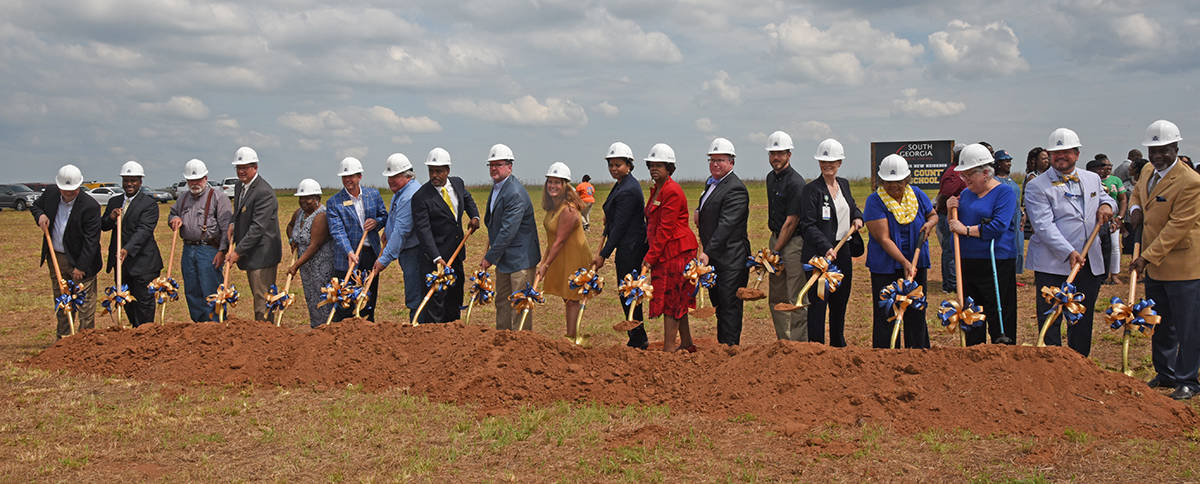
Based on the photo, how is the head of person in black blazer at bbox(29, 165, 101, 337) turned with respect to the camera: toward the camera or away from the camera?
toward the camera

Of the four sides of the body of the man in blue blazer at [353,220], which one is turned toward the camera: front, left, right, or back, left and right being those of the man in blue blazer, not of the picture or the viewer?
front

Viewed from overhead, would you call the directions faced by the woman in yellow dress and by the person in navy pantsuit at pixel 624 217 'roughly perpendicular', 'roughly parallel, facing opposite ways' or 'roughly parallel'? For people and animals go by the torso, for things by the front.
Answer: roughly parallel

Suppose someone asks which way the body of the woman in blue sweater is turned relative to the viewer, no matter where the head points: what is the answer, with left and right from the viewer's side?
facing the viewer and to the left of the viewer

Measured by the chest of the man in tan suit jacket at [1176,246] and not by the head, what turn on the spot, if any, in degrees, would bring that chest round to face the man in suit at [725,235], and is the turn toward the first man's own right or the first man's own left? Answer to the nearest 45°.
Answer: approximately 45° to the first man's own right

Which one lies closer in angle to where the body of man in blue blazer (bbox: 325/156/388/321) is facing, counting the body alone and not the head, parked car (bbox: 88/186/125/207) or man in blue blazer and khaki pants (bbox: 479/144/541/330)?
the man in blue blazer and khaki pants

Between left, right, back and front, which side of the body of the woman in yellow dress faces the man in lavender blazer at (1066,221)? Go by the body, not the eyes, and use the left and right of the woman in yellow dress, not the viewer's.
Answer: left

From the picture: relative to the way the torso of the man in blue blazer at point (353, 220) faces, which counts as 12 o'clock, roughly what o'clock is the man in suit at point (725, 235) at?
The man in suit is roughly at 10 o'clock from the man in blue blazer.

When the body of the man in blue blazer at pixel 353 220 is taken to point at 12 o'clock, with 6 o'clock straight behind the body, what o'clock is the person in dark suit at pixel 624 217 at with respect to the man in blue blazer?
The person in dark suit is roughly at 10 o'clock from the man in blue blazer.

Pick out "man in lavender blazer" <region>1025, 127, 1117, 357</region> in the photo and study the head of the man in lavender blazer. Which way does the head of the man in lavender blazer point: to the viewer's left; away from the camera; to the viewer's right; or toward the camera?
toward the camera

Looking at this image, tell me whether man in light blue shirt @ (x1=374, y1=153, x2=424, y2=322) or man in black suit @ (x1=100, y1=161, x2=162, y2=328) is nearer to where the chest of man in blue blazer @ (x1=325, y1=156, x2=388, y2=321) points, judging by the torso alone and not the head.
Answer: the man in light blue shirt

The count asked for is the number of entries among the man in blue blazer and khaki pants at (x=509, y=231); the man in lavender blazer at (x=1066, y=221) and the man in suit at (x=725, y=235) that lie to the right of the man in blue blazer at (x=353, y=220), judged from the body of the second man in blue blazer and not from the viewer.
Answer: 0

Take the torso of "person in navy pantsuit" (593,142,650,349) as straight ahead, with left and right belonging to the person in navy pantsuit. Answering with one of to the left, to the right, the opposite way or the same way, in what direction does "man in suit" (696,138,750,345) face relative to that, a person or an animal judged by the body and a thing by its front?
the same way

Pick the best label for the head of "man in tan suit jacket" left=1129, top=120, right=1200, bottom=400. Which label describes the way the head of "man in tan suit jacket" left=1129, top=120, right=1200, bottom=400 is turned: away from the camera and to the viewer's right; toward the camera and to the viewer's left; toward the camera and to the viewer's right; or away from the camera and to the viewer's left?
toward the camera and to the viewer's left

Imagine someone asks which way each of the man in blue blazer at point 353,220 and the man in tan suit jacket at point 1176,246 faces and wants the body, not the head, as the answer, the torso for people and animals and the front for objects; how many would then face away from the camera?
0

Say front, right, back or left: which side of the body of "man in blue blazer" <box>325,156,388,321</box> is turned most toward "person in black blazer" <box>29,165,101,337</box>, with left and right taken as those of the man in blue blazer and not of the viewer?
right

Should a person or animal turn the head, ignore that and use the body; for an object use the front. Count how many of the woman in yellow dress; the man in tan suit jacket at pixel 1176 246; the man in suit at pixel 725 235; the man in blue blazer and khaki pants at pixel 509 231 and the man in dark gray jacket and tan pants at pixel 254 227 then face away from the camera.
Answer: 0

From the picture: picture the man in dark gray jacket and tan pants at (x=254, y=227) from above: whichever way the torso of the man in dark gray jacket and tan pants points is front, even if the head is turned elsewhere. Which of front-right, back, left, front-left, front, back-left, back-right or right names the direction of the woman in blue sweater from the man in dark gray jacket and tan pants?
left

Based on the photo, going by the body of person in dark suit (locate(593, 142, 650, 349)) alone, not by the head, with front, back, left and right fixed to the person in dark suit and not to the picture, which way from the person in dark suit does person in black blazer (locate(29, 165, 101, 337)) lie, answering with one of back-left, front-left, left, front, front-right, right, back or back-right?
front-right

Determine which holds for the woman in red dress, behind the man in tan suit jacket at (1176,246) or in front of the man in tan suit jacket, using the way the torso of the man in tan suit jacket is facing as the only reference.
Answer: in front
